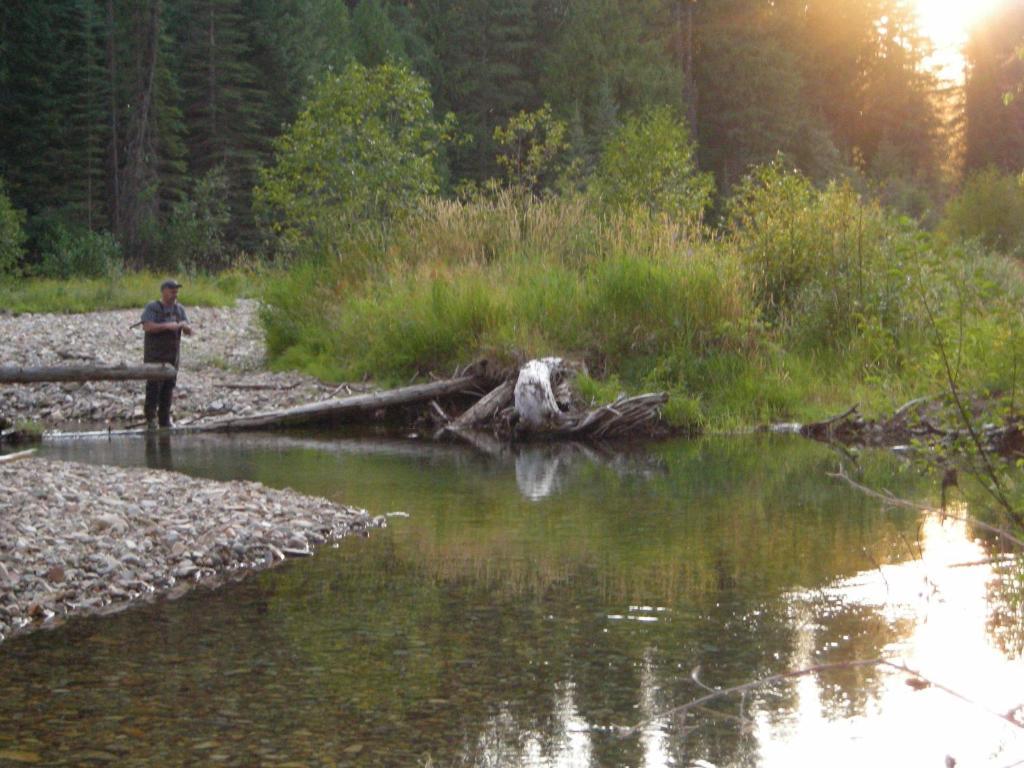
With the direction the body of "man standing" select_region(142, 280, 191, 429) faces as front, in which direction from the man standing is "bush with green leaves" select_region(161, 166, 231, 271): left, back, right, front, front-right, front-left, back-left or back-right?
back-left

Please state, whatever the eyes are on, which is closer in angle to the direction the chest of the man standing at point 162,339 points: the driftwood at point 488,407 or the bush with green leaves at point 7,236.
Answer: the driftwood

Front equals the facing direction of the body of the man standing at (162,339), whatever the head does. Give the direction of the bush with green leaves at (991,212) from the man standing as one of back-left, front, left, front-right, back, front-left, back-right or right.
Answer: left

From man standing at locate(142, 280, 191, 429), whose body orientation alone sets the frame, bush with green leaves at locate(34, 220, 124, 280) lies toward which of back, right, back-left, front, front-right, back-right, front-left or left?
back-left

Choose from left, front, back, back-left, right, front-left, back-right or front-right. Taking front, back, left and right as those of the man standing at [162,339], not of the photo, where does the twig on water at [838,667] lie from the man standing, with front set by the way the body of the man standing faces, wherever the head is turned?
front-right

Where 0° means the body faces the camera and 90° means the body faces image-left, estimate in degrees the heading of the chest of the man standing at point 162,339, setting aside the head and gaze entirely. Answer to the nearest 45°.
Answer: approximately 315°

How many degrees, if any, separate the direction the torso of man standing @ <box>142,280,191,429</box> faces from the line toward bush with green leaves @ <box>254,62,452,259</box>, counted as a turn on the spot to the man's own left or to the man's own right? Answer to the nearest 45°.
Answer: approximately 135° to the man's own left

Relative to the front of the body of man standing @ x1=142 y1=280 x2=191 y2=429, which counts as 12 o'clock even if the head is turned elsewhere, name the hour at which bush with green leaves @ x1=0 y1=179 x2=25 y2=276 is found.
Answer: The bush with green leaves is roughly at 7 o'clock from the man standing.

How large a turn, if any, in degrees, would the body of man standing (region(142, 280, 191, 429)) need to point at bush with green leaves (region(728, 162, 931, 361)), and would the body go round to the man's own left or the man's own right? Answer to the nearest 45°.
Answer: approximately 45° to the man's own left

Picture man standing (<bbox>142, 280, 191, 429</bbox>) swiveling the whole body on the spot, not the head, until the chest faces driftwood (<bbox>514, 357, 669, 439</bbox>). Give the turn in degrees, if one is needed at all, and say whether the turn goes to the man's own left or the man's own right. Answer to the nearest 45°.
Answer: approximately 45° to the man's own left

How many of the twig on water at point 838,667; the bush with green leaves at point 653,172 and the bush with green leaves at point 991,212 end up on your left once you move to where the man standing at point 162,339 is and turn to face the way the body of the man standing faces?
2
